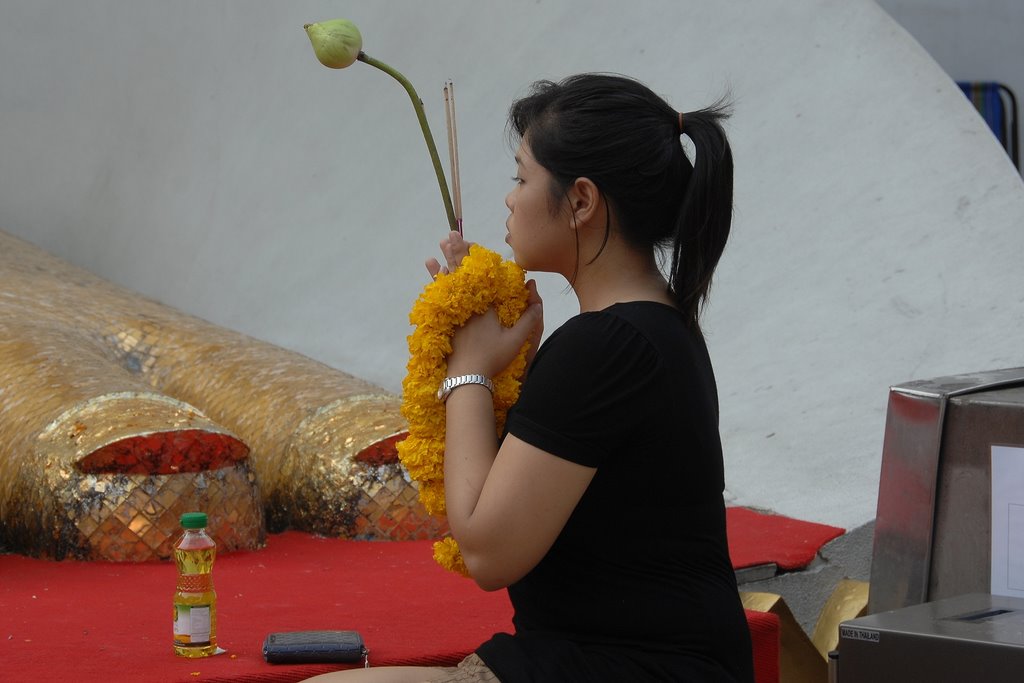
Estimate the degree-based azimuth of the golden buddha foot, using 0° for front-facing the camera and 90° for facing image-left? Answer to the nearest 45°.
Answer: approximately 315°

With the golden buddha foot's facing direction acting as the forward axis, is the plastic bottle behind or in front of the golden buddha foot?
in front

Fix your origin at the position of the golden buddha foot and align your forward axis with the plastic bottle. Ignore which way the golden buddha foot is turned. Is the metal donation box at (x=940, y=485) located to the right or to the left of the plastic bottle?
left

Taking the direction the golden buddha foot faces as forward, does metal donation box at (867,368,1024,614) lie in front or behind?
in front

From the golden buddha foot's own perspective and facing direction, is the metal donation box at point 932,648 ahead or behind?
ahead

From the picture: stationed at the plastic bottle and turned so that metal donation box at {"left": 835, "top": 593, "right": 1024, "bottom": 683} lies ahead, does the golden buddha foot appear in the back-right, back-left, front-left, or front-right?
back-left
